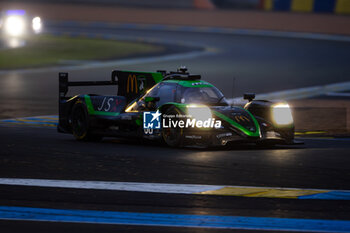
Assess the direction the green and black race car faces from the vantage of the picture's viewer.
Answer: facing the viewer and to the right of the viewer
